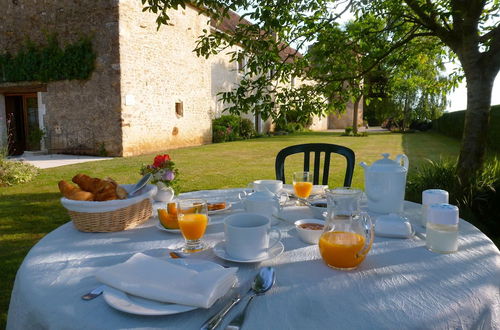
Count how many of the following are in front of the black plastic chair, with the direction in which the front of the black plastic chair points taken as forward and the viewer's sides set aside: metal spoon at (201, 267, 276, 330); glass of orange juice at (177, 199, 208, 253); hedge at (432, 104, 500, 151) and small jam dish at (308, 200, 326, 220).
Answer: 3

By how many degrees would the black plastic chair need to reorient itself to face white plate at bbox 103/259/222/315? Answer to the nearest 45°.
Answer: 0° — it already faces it

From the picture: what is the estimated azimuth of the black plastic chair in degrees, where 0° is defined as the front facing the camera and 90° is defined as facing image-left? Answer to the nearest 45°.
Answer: approximately 0°

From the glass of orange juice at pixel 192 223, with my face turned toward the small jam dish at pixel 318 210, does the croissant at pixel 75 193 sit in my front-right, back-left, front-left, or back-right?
back-left

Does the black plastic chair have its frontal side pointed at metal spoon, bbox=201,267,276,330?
yes

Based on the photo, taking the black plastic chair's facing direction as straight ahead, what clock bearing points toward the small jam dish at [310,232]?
The small jam dish is roughly at 12 o'clock from the black plastic chair.

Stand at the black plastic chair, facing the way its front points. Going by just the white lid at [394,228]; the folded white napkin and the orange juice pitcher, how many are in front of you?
3

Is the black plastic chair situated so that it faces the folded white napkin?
yes

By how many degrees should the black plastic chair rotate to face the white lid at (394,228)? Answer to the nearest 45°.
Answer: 0° — it already faces it

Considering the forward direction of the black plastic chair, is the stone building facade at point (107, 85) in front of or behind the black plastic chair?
behind

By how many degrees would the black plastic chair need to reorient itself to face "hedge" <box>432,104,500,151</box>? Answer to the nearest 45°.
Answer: approximately 135° to its left
